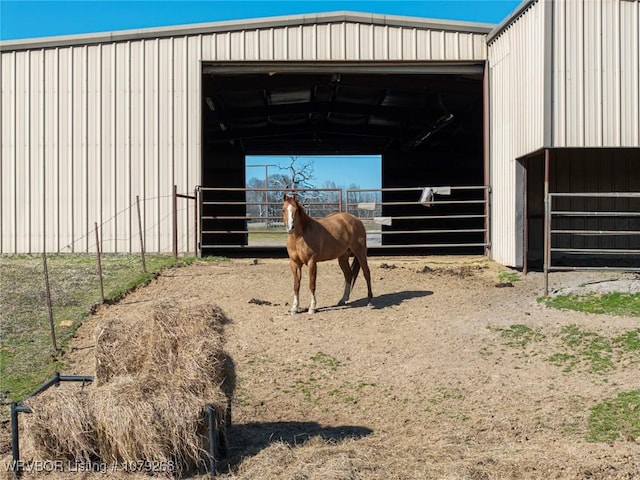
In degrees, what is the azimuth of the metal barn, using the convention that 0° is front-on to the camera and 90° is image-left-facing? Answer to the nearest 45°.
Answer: approximately 0°

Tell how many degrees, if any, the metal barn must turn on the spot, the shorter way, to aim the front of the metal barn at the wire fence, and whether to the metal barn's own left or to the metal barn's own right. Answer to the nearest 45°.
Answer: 0° — it already faces it

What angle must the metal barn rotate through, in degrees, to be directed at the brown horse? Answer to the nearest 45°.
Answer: approximately 45° to its left

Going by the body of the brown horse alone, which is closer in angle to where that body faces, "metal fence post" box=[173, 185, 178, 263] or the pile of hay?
the pile of hay

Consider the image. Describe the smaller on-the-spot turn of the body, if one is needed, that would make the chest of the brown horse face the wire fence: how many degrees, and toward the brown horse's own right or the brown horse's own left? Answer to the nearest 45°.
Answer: approximately 45° to the brown horse's own right
